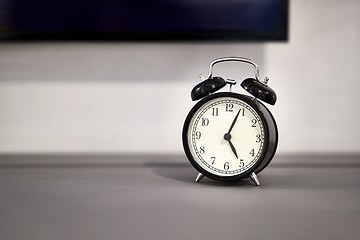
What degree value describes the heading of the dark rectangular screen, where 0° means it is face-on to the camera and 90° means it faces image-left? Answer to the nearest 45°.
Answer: approximately 0°
